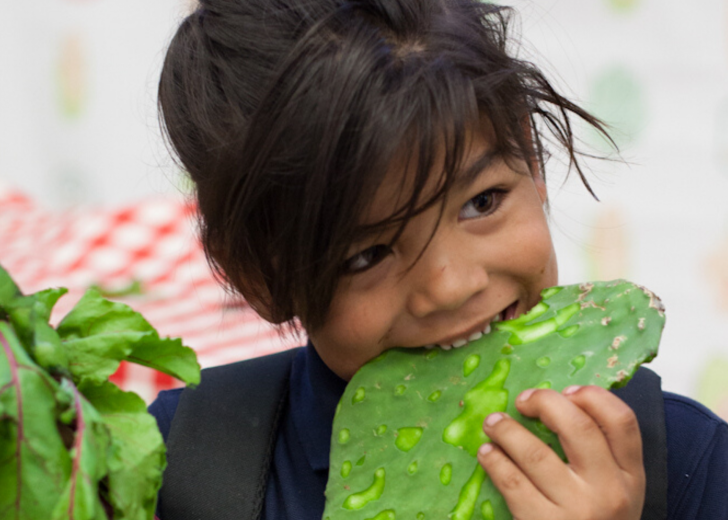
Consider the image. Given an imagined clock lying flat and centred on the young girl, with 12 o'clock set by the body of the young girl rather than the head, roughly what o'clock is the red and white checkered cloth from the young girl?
The red and white checkered cloth is roughly at 5 o'clock from the young girl.

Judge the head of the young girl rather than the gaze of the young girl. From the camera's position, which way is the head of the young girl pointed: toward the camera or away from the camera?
toward the camera

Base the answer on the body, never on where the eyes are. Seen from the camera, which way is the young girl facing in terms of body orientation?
toward the camera
